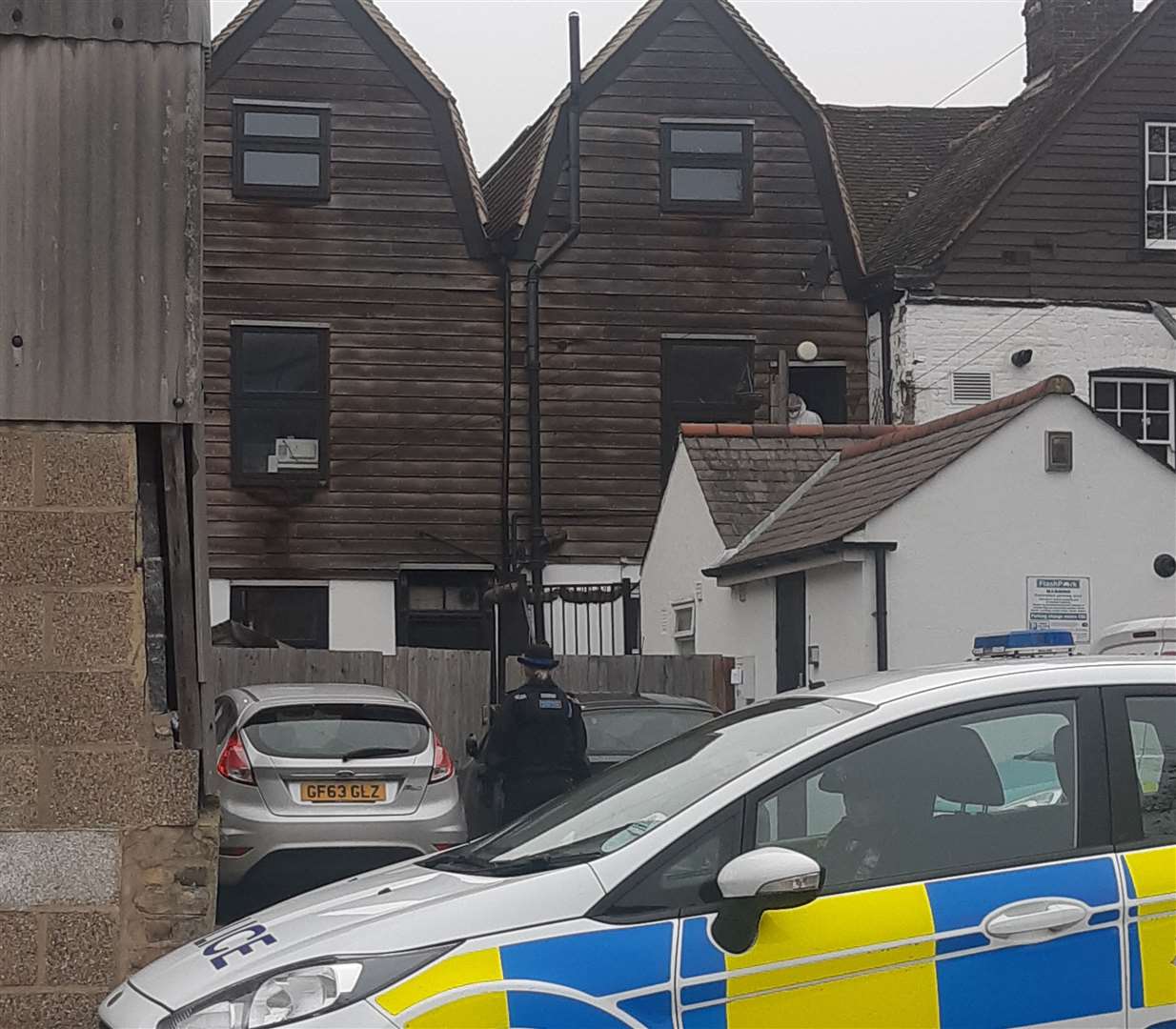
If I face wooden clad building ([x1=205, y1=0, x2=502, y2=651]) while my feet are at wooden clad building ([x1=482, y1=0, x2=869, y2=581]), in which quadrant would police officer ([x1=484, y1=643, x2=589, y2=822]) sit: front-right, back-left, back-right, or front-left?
front-left

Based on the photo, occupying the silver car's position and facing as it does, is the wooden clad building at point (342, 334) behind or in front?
in front

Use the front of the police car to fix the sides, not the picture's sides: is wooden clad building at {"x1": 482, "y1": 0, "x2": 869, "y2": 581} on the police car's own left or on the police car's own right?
on the police car's own right

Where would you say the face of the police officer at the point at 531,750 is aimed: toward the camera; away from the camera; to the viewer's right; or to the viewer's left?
away from the camera

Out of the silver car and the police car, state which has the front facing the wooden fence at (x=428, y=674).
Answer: the silver car

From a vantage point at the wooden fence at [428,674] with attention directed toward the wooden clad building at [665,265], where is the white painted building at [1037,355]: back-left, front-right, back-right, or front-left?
front-right

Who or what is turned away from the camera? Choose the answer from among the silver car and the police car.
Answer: the silver car

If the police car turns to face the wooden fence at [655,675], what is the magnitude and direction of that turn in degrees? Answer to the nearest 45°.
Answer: approximately 135° to its right

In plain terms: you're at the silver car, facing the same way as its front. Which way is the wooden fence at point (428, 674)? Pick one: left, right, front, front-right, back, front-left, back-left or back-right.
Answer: front

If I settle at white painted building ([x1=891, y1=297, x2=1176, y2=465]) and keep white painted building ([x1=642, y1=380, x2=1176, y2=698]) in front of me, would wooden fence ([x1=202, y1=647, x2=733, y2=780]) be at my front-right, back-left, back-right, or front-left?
front-right

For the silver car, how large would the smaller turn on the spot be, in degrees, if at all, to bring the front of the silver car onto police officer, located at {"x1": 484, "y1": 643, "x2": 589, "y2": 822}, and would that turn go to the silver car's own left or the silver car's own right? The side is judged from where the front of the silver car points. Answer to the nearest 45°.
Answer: approximately 90° to the silver car's own right

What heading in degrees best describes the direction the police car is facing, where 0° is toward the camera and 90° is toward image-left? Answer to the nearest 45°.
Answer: approximately 45°

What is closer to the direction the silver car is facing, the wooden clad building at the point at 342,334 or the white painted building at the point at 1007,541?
the wooden clad building

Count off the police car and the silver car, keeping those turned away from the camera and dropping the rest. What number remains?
1

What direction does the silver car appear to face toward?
away from the camera

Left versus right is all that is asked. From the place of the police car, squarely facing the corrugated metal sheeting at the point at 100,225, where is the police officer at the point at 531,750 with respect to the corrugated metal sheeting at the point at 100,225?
right

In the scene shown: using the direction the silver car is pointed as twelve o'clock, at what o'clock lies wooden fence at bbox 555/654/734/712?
The wooden fence is roughly at 1 o'clock from the silver car.
